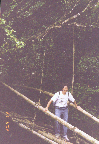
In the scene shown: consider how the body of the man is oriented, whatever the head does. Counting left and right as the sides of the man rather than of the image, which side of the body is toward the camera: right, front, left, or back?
front
